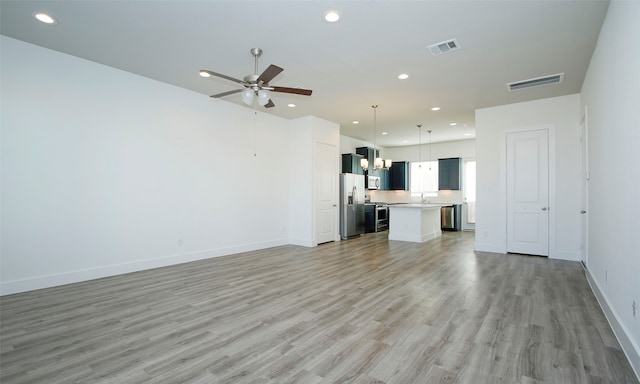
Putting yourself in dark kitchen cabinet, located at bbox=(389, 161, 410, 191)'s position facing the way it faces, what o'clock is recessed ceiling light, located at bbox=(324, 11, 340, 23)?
The recessed ceiling light is roughly at 12 o'clock from the dark kitchen cabinet.

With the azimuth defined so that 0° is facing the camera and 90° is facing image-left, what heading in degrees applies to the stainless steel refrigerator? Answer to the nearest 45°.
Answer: approximately 315°

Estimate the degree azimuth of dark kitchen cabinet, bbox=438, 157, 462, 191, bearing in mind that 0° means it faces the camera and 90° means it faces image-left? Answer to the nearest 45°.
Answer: approximately 0°

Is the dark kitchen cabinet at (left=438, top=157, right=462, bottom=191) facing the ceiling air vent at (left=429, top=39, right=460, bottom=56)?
yes

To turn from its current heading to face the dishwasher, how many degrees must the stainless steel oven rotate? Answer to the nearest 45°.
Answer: approximately 45° to its left

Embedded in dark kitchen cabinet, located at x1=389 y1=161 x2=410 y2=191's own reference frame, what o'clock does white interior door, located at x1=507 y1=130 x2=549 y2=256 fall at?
The white interior door is roughly at 11 o'clock from the dark kitchen cabinet.

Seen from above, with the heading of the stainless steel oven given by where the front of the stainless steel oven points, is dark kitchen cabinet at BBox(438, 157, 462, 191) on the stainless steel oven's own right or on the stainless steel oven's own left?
on the stainless steel oven's own left
